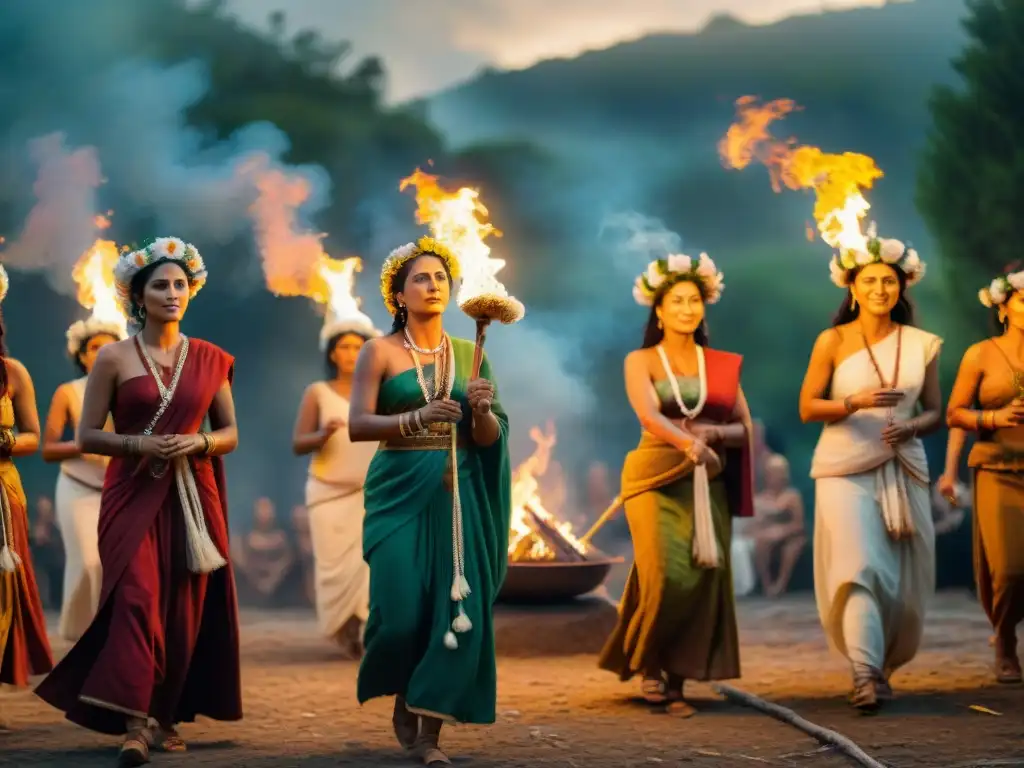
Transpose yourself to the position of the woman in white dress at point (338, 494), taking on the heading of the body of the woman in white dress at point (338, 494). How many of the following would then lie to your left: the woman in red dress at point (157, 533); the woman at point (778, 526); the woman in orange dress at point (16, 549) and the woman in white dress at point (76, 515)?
1

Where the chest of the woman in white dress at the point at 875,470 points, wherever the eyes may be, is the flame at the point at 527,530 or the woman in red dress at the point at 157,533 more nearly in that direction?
the woman in red dress

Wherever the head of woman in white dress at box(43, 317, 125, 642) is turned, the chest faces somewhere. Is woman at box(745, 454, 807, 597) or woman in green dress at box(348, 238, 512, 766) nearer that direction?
the woman in green dress

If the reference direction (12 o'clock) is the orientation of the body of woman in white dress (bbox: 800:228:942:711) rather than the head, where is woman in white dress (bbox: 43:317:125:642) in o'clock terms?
woman in white dress (bbox: 43:317:125:642) is roughly at 3 o'clock from woman in white dress (bbox: 800:228:942:711).

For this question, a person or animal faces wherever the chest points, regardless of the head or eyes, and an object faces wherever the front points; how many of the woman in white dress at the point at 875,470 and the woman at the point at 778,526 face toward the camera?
2

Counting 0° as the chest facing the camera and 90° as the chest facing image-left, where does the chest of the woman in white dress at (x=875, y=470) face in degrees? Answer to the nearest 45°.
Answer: approximately 0°
